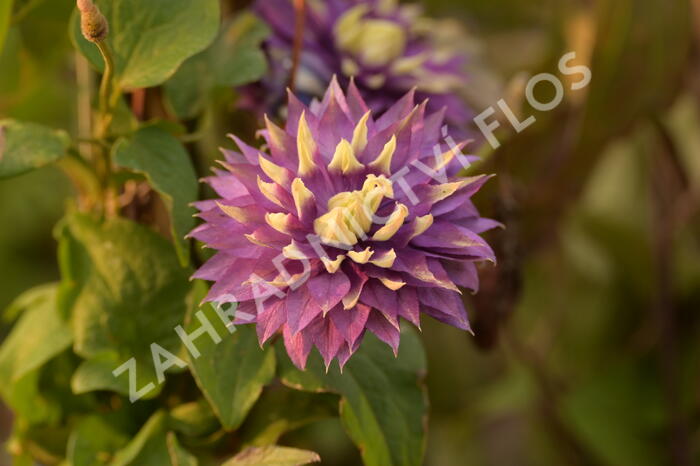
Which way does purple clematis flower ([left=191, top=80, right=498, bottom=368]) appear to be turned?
toward the camera
